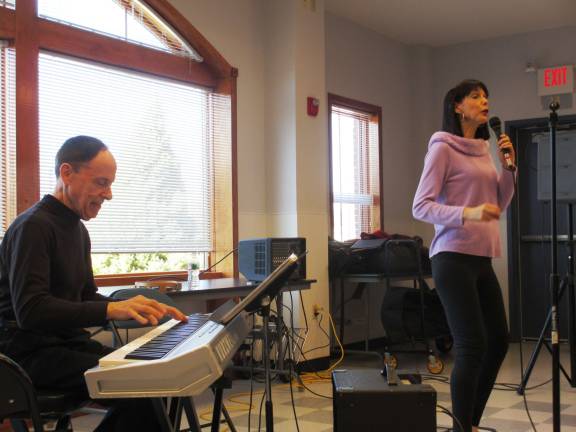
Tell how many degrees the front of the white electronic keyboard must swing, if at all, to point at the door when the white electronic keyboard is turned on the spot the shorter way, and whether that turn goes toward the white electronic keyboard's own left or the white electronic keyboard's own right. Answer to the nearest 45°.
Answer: approximately 135° to the white electronic keyboard's own right

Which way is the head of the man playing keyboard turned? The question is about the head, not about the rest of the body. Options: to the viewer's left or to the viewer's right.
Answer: to the viewer's right

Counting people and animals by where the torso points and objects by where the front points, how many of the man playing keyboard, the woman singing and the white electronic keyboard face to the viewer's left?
1

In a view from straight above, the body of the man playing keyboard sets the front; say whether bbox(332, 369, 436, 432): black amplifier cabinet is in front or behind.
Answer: in front

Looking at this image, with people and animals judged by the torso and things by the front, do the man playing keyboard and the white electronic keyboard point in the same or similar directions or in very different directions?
very different directions

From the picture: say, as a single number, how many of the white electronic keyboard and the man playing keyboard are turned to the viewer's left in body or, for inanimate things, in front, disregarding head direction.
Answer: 1

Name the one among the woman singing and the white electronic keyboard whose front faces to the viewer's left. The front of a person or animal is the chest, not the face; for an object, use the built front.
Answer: the white electronic keyboard

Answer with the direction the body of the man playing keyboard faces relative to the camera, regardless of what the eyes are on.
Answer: to the viewer's right

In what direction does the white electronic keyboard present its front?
to the viewer's left
